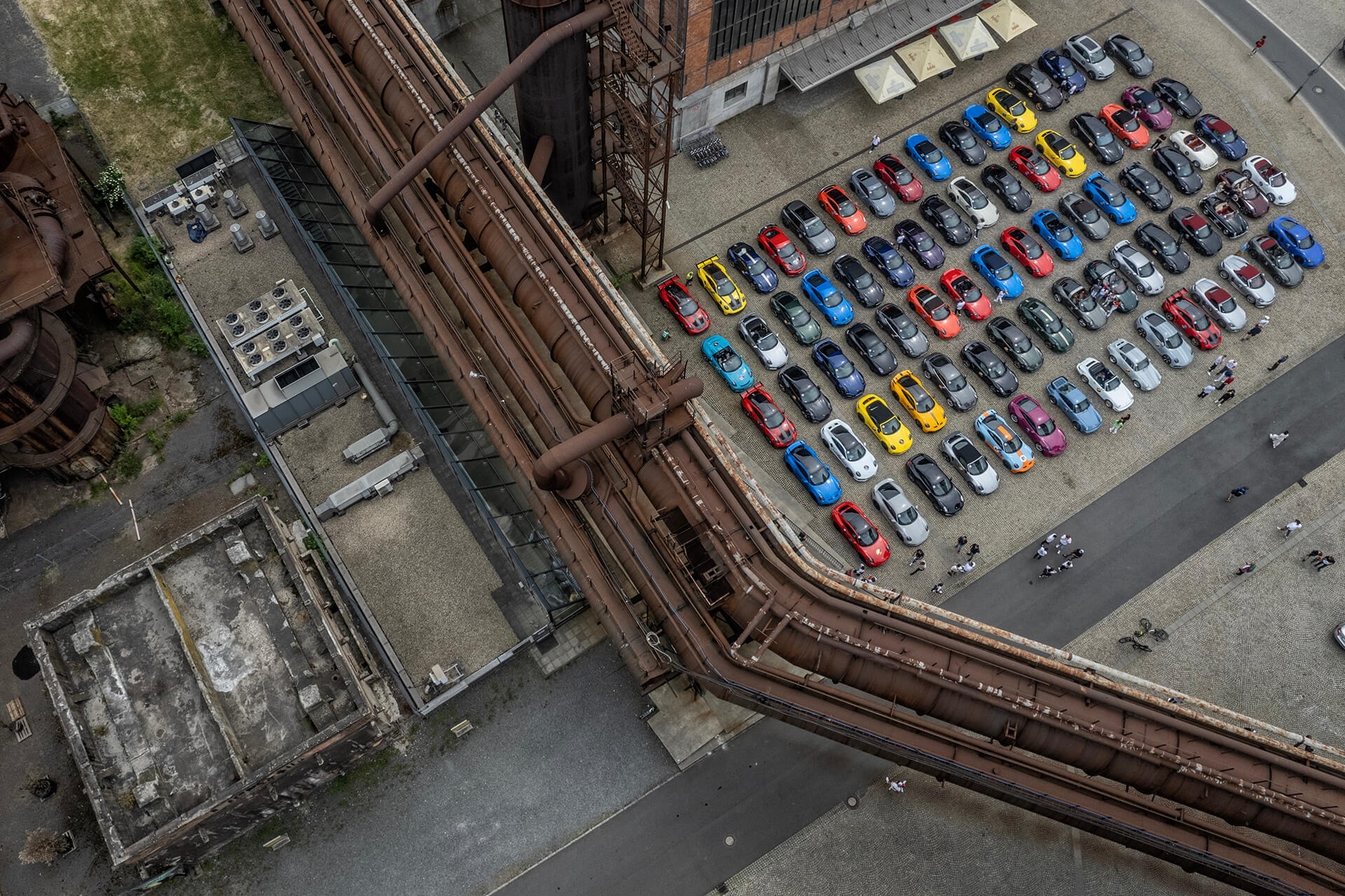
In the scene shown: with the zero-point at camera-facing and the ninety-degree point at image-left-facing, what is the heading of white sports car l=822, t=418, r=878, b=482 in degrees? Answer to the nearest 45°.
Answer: approximately 315°

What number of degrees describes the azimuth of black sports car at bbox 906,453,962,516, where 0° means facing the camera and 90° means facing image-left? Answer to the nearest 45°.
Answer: approximately 315°

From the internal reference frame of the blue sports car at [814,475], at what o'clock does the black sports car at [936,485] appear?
The black sports car is roughly at 10 o'clock from the blue sports car.

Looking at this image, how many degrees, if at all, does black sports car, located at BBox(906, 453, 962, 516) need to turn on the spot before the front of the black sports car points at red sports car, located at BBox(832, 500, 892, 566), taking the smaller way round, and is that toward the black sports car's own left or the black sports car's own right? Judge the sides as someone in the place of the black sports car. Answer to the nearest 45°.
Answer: approximately 90° to the black sports car's own right

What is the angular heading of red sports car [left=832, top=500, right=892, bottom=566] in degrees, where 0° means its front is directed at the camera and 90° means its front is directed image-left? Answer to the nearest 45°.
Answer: approximately 315°
